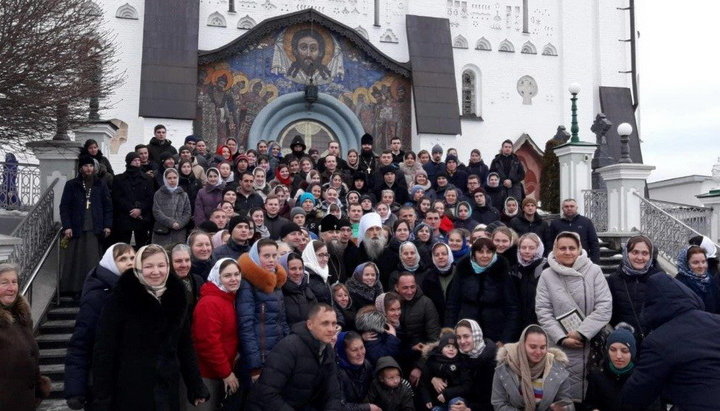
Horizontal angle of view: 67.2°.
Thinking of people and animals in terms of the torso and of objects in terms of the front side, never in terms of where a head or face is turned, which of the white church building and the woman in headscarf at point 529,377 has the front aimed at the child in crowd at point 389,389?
the white church building

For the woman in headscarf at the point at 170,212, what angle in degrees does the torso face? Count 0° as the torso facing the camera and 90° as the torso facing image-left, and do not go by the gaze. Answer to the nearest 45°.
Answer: approximately 0°

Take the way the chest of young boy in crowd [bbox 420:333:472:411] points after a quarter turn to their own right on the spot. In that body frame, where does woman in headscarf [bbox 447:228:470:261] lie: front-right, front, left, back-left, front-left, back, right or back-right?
right

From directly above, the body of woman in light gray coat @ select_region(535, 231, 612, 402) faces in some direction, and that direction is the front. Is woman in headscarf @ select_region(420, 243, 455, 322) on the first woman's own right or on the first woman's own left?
on the first woman's own right

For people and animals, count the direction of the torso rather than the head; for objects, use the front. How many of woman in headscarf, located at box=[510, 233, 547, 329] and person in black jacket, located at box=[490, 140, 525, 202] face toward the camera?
2

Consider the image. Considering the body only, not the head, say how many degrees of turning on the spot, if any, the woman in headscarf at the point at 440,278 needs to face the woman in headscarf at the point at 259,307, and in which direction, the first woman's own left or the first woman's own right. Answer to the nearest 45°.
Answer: approximately 45° to the first woman's own right

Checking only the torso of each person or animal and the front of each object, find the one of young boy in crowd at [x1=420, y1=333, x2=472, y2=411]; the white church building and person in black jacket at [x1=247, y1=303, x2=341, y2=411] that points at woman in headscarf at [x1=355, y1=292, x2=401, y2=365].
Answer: the white church building
